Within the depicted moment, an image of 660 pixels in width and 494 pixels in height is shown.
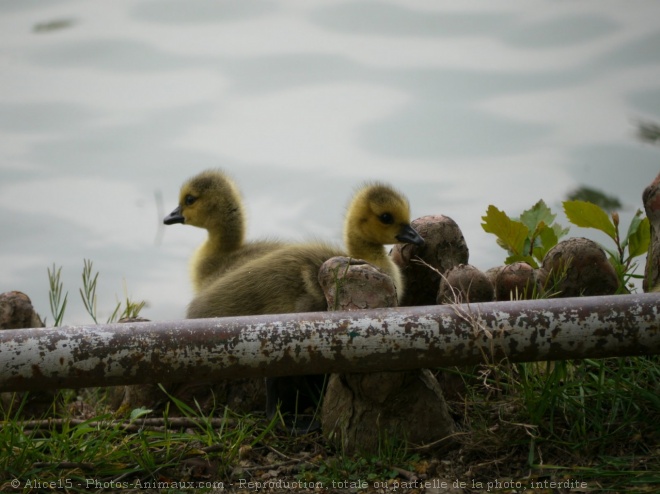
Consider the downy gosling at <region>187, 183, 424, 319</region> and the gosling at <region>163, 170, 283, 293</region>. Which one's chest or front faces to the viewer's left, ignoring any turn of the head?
the gosling

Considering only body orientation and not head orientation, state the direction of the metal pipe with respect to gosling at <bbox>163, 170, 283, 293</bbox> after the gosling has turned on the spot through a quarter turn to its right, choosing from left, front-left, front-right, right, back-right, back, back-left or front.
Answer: back

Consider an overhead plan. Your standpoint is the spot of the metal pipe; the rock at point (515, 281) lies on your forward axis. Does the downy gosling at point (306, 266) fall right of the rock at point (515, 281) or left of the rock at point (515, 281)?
left

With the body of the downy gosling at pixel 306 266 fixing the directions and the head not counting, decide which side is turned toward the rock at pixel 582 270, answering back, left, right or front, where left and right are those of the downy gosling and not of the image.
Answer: front

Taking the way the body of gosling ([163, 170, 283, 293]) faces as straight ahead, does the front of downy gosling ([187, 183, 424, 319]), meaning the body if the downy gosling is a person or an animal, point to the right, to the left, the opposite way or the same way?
the opposite way

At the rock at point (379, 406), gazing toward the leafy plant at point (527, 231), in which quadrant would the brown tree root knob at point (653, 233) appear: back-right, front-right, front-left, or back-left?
front-right

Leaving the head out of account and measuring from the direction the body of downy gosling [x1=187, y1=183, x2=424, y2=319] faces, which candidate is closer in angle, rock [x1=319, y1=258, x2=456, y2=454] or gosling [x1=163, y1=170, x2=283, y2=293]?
the rock

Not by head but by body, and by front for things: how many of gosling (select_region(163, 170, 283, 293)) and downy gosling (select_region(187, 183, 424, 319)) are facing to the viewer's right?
1

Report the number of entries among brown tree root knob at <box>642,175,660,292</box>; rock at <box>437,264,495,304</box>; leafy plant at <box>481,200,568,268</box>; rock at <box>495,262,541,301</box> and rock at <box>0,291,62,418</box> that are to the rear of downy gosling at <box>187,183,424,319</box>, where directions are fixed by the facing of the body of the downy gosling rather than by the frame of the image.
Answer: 1

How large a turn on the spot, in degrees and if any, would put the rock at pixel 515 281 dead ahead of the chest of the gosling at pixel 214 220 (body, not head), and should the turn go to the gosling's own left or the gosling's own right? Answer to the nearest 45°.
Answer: approximately 135° to the gosling's own left

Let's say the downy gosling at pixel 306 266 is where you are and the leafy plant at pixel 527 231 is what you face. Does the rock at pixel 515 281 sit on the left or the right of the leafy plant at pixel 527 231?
right

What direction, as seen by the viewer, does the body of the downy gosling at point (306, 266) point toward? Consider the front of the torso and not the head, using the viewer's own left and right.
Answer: facing to the right of the viewer

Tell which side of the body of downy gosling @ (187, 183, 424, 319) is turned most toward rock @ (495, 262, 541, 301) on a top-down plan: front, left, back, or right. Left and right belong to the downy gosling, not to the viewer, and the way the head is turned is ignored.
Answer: front

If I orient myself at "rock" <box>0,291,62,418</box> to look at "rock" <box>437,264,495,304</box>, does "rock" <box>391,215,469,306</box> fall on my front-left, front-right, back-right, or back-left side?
front-left

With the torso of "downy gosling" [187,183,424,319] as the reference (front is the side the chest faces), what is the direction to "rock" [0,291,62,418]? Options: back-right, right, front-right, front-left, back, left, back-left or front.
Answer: back

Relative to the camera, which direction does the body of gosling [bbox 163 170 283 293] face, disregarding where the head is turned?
to the viewer's left
